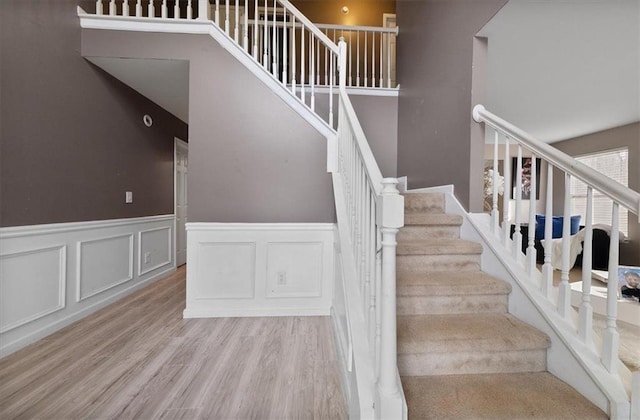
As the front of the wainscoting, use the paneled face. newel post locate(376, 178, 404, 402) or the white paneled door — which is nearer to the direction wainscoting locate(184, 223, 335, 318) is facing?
the newel post

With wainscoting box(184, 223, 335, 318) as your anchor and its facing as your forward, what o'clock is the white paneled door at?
The white paneled door is roughly at 5 o'clock from the wainscoting.

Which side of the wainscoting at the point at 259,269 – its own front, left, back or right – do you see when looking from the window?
left

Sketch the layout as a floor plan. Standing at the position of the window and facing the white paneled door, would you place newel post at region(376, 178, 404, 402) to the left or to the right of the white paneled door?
left

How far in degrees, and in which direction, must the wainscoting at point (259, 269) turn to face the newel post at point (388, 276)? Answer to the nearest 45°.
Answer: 0° — it already faces it

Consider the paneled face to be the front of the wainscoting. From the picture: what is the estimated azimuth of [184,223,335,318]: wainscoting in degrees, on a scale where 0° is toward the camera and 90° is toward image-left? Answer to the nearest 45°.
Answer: approximately 0°

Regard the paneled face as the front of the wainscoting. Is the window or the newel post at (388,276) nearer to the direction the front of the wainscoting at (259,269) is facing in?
the newel post
